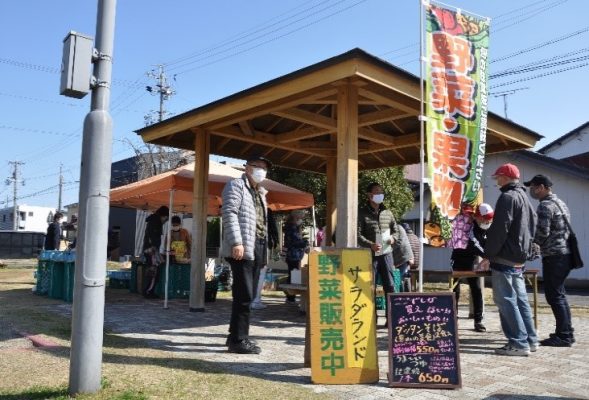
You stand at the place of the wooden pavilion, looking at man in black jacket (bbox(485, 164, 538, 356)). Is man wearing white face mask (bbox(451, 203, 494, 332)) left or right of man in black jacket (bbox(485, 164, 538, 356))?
left

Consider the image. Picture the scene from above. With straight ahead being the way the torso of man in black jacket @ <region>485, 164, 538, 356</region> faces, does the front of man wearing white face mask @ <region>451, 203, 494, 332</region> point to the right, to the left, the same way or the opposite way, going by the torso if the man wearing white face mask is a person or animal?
the opposite way

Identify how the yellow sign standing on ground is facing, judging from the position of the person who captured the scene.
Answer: facing the viewer

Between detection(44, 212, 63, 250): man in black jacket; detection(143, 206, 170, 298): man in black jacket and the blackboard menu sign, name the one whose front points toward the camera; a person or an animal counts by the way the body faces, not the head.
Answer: the blackboard menu sign

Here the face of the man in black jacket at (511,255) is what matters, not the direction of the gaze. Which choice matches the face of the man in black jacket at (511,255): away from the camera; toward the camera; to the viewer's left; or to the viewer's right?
to the viewer's left

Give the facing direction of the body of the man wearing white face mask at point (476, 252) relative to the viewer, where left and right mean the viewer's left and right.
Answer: facing the viewer and to the right of the viewer

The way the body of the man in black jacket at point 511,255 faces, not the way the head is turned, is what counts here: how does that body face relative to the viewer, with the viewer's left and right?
facing away from the viewer and to the left of the viewer

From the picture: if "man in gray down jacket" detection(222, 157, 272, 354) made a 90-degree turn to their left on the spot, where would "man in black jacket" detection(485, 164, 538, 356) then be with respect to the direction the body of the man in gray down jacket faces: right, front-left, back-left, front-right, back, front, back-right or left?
front-right

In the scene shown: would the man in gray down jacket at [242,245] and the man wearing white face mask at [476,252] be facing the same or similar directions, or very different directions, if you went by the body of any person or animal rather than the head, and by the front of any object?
same or similar directions

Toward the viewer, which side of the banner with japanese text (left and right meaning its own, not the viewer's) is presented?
front

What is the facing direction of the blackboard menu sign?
toward the camera

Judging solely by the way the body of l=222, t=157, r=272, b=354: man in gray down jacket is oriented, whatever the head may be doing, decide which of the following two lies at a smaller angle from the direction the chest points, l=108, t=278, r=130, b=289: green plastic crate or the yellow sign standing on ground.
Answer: the yellow sign standing on ground

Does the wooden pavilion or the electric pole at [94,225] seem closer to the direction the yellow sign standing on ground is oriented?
the electric pole
